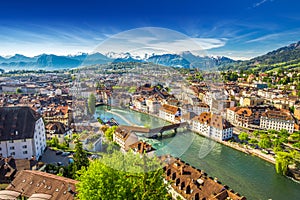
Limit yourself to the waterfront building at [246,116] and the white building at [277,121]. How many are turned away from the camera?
0

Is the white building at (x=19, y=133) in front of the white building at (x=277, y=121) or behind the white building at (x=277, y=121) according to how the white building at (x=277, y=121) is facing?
in front

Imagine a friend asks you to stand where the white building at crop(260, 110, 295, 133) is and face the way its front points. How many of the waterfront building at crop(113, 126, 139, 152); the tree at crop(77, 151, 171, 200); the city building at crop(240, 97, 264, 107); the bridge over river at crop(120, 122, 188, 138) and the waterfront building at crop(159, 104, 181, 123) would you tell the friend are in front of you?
4

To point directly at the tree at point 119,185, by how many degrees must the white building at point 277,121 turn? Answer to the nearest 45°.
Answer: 0° — it already faces it

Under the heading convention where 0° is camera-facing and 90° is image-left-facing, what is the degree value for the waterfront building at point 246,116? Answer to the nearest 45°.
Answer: approximately 45°

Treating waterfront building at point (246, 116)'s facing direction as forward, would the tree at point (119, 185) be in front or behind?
in front

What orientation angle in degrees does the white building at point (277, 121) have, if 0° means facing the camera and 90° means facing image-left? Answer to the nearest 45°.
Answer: approximately 0°

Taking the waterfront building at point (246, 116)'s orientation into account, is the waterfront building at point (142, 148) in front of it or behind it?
in front

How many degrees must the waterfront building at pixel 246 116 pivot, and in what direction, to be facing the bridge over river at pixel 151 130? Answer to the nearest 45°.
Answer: approximately 45° to its right
